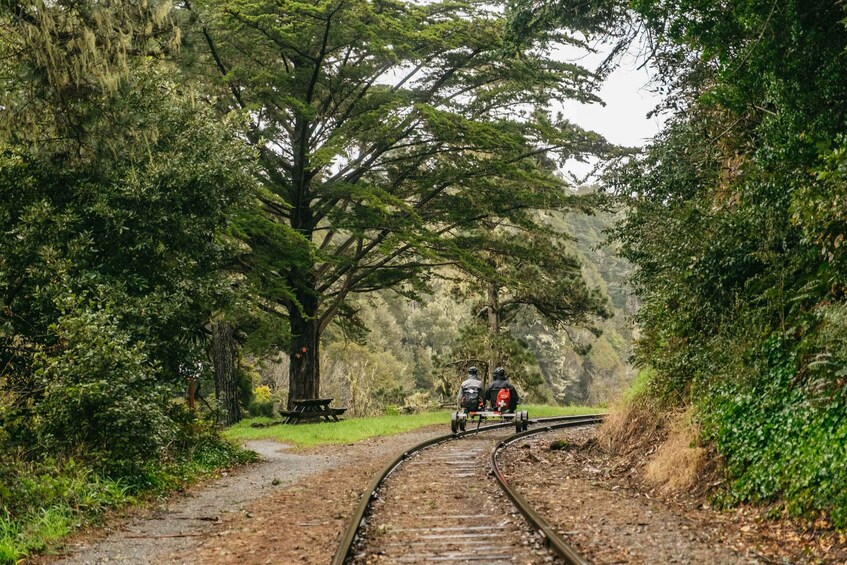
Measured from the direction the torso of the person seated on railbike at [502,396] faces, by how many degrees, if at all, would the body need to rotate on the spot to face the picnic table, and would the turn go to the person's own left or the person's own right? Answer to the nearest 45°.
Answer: approximately 45° to the person's own left

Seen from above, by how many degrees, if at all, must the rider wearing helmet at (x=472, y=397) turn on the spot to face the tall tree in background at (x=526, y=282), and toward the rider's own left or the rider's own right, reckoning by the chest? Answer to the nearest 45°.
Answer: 0° — they already face it

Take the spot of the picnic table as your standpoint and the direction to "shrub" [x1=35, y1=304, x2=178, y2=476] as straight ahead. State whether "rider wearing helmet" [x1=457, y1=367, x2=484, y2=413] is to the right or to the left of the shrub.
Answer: left

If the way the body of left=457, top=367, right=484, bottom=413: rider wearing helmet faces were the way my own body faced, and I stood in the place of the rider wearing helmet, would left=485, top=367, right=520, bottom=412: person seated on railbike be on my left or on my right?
on my right

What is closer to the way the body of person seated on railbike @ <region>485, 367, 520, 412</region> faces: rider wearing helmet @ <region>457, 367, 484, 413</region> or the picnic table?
the picnic table

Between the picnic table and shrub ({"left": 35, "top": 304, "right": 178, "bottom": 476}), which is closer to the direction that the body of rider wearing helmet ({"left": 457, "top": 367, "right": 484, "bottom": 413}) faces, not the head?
the picnic table

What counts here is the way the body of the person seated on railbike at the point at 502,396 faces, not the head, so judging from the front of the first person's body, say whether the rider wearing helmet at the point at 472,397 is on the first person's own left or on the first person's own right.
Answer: on the first person's own left

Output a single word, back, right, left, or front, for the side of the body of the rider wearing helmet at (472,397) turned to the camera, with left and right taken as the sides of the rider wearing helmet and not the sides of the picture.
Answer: back

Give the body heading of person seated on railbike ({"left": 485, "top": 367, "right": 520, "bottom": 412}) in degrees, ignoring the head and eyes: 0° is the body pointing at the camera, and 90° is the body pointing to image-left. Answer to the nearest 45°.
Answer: approximately 180°

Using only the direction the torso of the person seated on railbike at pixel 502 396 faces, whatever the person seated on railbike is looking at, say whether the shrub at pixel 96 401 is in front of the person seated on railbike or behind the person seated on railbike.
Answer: behind
